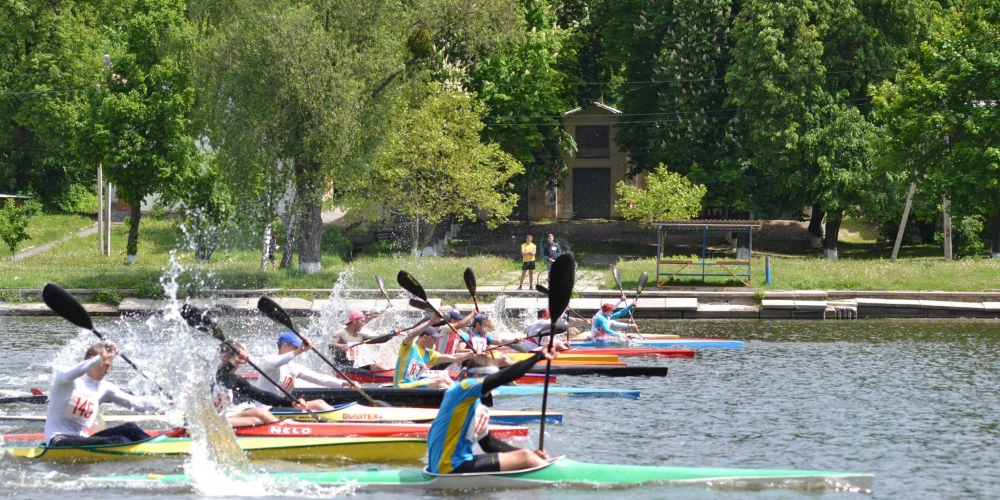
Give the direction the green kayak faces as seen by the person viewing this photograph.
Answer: facing to the right of the viewer

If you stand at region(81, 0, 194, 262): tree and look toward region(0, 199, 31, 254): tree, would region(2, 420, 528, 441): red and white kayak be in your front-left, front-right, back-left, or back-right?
back-left

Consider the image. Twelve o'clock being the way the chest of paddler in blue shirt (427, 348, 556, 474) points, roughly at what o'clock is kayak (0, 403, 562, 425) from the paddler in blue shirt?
The kayak is roughly at 8 o'clock from the paddler in blue shirt.

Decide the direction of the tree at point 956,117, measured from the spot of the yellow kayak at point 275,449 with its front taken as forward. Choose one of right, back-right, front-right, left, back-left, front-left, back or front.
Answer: front-left

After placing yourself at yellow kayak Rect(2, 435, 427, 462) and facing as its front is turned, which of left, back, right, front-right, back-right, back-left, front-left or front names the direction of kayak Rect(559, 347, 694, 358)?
front-left

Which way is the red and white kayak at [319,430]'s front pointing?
to the viewer's right

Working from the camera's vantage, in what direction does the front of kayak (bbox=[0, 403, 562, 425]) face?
facing to the right of the viewer

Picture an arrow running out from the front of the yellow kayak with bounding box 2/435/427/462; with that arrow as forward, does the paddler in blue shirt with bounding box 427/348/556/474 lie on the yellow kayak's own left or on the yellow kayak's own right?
on the yellow kayak's own right

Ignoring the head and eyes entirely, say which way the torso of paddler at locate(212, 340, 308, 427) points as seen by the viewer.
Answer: to the viewer's right
